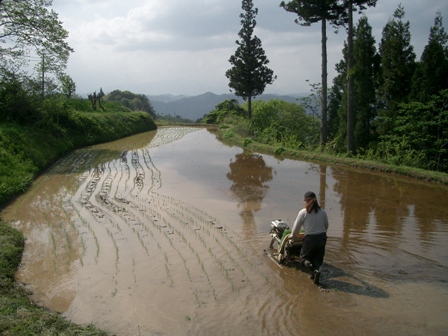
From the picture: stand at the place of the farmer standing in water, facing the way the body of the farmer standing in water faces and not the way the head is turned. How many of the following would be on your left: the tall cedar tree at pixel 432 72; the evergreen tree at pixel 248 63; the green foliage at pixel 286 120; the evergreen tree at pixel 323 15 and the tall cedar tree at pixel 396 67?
0

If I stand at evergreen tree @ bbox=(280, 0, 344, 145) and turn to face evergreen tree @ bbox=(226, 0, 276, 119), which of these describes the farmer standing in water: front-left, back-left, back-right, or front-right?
back-left

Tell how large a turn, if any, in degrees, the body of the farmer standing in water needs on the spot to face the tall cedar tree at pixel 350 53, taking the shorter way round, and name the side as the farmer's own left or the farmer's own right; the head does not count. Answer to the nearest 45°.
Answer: approximately 45° to the farmer's own right

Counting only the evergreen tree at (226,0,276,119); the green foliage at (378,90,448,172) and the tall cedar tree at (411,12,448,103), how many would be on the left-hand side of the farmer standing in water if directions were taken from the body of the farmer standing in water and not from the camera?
0

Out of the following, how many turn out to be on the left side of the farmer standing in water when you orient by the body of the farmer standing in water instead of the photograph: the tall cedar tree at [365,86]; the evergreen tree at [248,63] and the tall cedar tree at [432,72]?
0

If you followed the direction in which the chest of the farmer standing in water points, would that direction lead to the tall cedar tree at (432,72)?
no

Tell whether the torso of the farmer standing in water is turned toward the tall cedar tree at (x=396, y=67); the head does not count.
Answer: no

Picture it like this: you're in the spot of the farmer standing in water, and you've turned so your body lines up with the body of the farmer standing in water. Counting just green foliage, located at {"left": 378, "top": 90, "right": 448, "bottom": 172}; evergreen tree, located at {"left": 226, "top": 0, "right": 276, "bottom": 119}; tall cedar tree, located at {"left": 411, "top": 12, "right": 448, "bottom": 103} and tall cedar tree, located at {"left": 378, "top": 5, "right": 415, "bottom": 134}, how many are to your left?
0

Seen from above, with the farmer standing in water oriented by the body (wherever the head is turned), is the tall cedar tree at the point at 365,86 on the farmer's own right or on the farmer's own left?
on the farmer's own right

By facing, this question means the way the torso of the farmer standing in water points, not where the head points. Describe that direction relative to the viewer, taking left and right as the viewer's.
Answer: facing away from the viewer and to the left of the viewer

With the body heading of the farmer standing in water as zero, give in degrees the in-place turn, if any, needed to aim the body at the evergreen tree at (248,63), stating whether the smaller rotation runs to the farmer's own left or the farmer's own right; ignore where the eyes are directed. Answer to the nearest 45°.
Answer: approximately 45° to the farmer's own right

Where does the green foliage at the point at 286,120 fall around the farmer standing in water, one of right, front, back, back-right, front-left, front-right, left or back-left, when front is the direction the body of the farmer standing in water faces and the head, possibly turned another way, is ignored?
front-right

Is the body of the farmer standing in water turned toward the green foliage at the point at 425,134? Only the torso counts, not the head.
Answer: no
